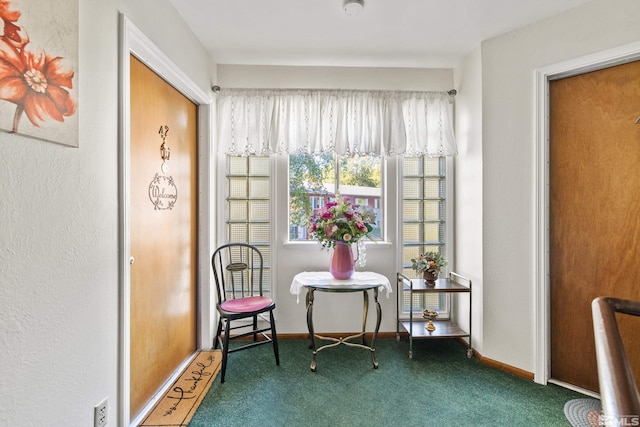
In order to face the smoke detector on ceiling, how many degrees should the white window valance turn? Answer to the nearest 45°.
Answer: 0° — it already faces it

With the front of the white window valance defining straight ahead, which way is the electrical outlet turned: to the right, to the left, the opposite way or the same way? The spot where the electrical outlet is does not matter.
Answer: to the left

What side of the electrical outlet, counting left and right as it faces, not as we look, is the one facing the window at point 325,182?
left

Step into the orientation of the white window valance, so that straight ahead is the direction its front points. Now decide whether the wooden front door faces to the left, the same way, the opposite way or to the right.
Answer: to the left

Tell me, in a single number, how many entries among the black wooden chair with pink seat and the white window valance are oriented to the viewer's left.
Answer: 0

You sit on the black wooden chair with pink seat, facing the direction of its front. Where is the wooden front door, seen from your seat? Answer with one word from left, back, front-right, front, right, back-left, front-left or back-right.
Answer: right

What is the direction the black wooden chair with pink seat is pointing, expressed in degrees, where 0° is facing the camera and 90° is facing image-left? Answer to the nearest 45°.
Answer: approximately 315°

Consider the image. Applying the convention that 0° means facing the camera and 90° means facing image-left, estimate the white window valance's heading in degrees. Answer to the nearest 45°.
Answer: approximately 0°

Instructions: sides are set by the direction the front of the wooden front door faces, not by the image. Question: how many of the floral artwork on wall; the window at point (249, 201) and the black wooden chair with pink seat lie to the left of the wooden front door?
2
